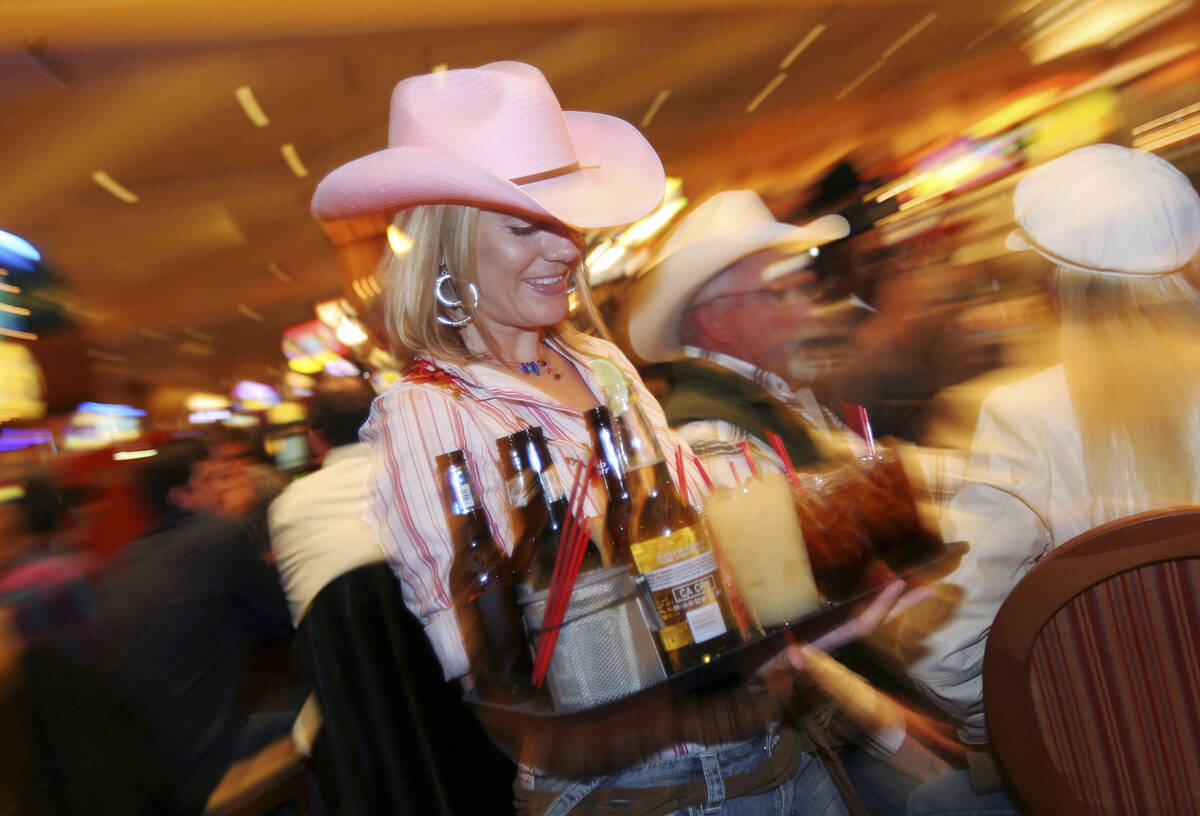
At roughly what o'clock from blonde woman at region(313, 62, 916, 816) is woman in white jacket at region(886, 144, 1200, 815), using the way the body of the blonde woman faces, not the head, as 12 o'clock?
The woman in white jacket is roughly at 10 o'clock from the blonde woman.

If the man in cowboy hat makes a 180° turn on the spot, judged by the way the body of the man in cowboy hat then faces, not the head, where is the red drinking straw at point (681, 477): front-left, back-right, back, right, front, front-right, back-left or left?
left

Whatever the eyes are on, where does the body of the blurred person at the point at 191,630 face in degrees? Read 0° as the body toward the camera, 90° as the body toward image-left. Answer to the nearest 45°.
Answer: approximately 225°

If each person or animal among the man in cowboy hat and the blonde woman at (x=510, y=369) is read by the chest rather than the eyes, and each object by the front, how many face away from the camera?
0

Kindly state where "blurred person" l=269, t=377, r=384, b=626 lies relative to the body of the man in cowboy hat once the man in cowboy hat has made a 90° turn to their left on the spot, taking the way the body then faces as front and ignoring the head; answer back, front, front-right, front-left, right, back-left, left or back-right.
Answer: back-left

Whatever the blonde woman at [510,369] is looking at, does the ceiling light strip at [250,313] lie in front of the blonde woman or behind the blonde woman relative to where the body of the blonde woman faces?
behind

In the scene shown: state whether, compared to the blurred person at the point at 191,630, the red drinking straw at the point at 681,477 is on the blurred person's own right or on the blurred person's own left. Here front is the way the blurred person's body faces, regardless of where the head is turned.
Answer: on the blurred person's own right

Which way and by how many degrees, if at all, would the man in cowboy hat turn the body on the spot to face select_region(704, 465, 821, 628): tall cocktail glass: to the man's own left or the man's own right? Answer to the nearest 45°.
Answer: approximately 90° to the man's own right

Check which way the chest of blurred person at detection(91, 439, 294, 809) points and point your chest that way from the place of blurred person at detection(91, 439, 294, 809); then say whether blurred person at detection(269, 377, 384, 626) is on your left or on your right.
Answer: on your right

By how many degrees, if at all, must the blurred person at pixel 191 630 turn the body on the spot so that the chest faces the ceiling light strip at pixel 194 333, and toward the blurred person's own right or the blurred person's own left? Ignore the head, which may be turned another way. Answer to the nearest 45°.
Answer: approximately 45° to the blurred person's own left

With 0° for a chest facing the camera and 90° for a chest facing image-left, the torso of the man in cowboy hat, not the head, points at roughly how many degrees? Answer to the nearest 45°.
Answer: approximately 270°

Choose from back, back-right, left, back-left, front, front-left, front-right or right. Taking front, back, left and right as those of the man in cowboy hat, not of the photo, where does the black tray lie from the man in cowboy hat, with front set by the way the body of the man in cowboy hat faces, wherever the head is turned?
right

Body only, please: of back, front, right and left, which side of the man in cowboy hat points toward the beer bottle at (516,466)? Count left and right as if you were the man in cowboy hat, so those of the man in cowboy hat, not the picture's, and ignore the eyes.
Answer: right
